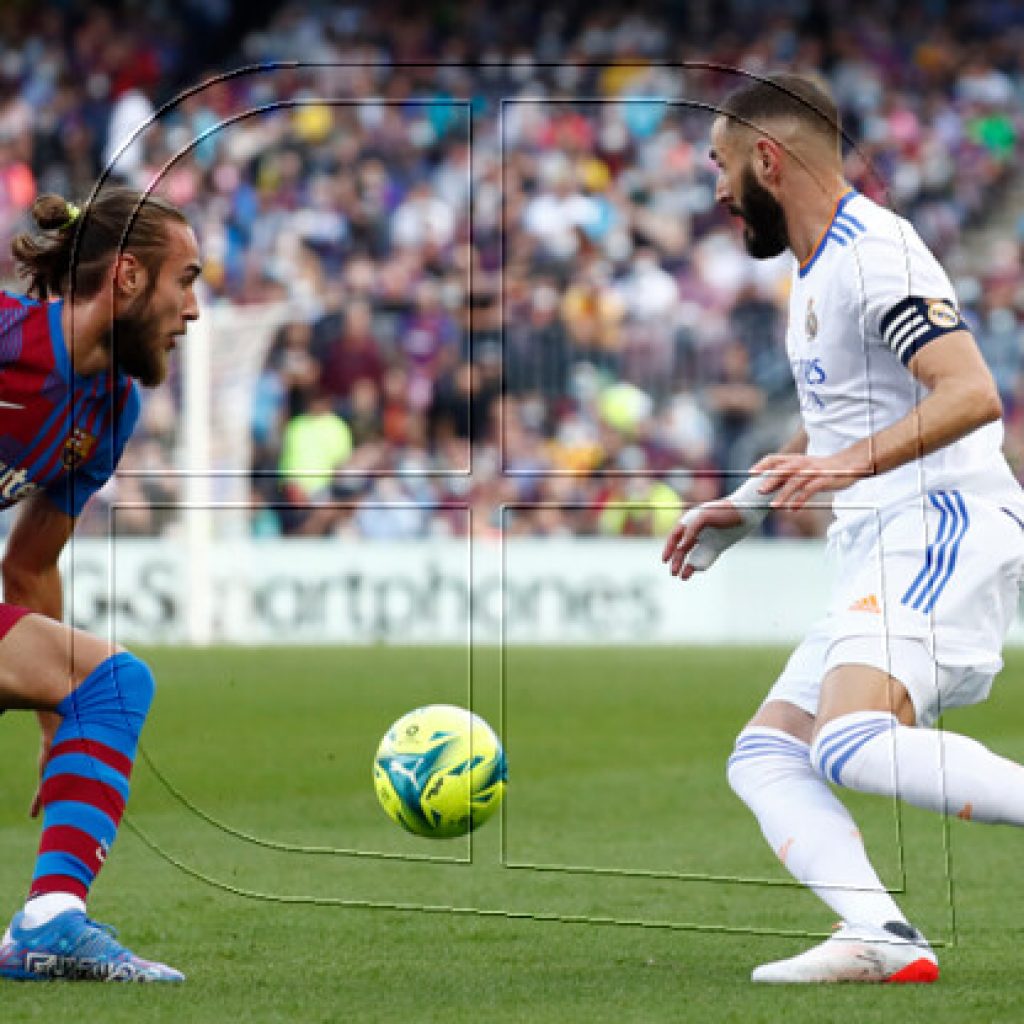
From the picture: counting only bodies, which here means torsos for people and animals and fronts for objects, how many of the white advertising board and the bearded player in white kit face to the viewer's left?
1

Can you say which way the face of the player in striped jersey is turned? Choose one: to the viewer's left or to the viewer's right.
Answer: to the viewer's right

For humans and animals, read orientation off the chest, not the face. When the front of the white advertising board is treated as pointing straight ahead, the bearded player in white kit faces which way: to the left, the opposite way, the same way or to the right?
to the right

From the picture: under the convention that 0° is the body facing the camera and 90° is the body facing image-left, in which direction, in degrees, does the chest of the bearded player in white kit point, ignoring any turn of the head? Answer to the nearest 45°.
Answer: approximately 90°

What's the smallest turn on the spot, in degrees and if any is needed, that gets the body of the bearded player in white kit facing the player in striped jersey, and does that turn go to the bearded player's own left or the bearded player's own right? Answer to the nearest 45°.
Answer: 0° — they already face them

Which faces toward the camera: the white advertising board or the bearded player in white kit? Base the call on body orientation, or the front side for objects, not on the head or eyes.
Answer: the white advertising board

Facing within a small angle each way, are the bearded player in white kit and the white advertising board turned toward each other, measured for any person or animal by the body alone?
no

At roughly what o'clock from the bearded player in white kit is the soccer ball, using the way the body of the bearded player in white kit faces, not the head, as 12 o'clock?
The soccer ball is roughly at 1 o'clock from the bearded player in white kit.

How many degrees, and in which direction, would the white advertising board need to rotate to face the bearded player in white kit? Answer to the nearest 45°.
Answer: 0° — it already faces them

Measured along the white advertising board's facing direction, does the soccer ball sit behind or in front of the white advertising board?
in front

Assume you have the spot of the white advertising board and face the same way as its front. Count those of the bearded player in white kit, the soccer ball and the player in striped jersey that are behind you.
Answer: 0

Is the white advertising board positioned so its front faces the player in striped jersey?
yes

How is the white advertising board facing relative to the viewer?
toward the camera

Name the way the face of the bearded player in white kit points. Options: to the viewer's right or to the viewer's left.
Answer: to the viewer's left
